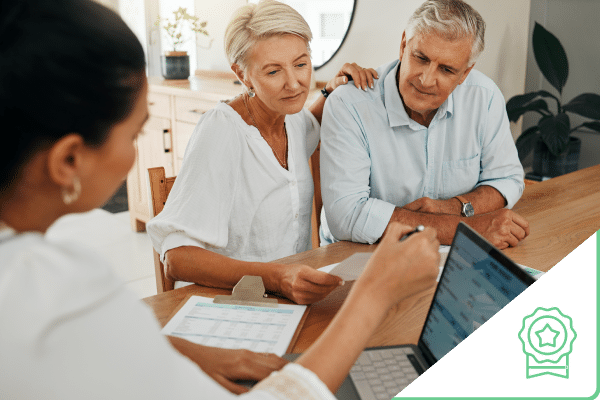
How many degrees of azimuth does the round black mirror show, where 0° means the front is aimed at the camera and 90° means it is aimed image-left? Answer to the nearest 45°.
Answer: approximately 0°

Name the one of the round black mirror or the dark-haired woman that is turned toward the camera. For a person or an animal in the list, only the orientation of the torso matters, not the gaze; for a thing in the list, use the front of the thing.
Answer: the round black mirror

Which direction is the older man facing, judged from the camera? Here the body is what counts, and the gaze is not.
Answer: toward the camera

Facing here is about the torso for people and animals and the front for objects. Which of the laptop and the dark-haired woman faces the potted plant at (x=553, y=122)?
the dark-haired woman

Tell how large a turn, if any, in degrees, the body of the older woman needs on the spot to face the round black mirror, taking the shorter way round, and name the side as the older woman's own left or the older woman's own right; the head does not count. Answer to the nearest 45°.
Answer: approximately 135° to the older woman's own left

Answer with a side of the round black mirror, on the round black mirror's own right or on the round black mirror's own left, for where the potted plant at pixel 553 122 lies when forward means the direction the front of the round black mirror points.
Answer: on the round black mirror's own left

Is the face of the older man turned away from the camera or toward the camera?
toward the camera

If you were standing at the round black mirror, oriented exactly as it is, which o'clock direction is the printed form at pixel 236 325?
The printed form is roughly at 12 o'clock from the round black mirror.

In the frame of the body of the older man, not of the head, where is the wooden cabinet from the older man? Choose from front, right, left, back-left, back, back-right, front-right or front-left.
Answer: back-right

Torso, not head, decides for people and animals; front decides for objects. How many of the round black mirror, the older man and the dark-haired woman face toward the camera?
2

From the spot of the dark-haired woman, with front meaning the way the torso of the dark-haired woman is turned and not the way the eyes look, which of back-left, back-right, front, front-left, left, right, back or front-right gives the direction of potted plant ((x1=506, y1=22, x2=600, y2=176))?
front

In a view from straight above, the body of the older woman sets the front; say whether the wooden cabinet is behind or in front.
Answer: behind

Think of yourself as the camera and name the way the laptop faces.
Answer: facing the viewer and to the left of the viewer

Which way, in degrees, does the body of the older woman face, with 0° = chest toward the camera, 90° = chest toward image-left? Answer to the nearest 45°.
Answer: approximately 315°
